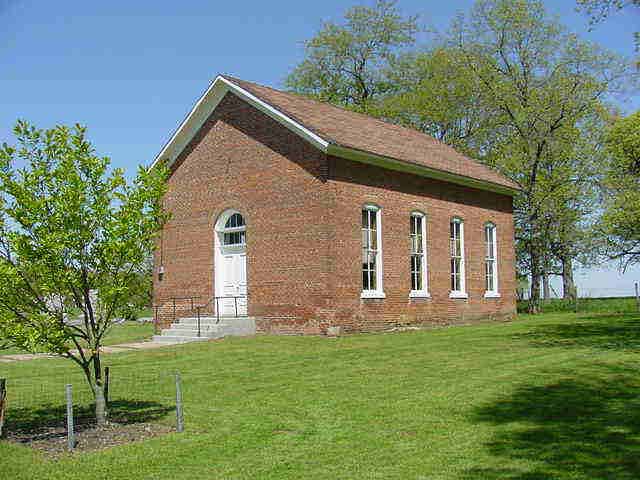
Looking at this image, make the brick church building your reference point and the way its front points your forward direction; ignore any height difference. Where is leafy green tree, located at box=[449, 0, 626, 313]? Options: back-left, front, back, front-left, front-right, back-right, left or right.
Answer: back

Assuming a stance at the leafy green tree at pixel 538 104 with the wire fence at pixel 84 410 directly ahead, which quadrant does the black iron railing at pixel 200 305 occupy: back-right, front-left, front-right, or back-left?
front-right

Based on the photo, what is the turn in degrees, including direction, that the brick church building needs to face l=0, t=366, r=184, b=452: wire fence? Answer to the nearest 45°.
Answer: approximately 45° to its left

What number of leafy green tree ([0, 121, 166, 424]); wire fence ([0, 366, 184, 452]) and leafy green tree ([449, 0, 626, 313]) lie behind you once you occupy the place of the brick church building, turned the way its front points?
1

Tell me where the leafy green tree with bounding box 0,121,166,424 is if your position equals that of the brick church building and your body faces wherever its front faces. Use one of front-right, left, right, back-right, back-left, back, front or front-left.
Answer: front-left

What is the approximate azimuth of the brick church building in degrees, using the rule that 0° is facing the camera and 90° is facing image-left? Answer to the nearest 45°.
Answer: approximately 45°

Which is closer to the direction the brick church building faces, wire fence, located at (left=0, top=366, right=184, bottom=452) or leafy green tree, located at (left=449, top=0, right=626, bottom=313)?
the wire fence
